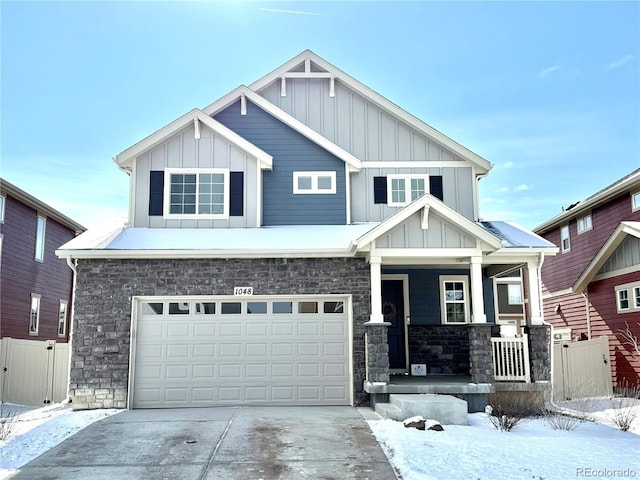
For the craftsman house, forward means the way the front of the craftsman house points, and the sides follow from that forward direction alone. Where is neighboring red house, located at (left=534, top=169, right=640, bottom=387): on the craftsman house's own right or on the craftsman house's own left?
on the craftsman house's own left

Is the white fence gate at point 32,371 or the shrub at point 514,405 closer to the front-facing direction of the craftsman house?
the shrub

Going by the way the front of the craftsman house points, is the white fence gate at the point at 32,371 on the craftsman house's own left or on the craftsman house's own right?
on the craftsman house's own right

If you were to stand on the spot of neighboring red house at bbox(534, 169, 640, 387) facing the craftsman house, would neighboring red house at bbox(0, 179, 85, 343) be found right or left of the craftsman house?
right

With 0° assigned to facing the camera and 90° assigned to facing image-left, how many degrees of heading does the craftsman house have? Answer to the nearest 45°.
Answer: approximately 0°

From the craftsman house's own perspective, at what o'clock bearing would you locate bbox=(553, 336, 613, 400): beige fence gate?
The beige fence gate is roughly at 8 o'clock from the craftsman house.

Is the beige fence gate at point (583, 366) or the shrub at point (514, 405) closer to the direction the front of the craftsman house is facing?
the shrub

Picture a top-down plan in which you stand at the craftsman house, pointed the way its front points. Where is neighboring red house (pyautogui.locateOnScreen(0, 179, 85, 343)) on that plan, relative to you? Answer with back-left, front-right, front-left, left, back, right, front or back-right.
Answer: back-right
